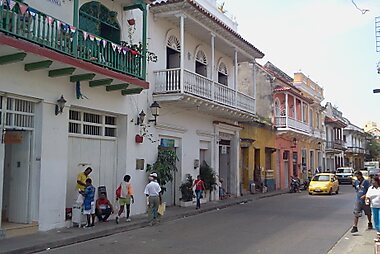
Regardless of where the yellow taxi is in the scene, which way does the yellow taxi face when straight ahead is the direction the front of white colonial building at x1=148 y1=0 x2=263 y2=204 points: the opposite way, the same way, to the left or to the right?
to the right

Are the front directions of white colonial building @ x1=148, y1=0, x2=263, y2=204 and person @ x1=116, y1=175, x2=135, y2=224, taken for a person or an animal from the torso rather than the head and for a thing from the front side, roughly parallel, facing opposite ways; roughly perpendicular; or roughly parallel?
roughly perpendicular

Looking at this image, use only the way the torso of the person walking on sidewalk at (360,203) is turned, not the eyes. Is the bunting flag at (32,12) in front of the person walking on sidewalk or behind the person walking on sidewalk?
in front

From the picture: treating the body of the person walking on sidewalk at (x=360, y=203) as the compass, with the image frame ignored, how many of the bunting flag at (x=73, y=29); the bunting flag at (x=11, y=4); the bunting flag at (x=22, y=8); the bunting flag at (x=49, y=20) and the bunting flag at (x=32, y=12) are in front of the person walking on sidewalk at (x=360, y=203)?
5

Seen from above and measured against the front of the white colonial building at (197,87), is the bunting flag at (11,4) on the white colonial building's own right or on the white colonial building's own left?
on the white colonial building's own right

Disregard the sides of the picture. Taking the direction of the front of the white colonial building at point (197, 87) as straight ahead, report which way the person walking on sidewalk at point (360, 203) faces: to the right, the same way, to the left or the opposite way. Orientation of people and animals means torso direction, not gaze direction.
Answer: to the right

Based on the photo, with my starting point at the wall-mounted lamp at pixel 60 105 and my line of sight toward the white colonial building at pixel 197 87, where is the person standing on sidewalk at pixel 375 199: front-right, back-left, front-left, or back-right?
front-right

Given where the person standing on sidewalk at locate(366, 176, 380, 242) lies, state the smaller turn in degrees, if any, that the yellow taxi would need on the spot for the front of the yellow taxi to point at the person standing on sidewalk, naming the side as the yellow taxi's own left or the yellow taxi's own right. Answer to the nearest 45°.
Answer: approximately 45° to the yellow taxi's own left

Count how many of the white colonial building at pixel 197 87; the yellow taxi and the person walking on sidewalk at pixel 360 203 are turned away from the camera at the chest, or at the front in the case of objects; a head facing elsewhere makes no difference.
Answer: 0

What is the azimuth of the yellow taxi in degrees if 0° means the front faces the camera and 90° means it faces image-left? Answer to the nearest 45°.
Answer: approximately 45°

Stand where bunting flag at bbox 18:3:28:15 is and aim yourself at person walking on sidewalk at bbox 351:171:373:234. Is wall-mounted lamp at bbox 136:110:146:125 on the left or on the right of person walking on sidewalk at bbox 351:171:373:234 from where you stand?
left

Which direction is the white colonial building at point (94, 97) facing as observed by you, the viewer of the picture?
facing the viewer and to the right of the viewer

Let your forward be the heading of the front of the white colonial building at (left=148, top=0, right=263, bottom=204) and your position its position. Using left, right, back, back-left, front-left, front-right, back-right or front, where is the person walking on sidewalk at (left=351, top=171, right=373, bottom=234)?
front

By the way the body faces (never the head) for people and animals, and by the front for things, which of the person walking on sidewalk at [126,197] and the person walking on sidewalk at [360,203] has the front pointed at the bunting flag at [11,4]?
the person walking on sidewalk at [360,203]
